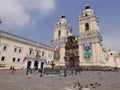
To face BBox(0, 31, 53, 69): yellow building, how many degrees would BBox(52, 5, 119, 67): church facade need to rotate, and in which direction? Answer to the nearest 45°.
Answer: approximately 45° to its right

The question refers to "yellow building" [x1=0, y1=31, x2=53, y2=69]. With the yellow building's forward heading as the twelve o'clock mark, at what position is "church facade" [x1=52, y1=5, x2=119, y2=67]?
The church facade is roughly at 11 o'clock from the yellow building.

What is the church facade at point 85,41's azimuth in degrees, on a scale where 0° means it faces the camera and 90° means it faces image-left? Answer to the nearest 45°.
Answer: approximately 45°

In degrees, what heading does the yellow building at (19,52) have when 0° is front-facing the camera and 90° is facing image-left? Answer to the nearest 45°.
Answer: approximately 315°

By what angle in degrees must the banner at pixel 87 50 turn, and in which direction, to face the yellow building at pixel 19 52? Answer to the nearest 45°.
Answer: approximately 90° to its right

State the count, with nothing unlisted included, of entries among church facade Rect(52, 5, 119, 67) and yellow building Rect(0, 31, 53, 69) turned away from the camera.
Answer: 0

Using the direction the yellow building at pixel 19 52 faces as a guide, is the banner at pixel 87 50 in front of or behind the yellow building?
in front

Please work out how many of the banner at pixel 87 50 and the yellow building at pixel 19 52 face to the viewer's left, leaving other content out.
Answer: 0
